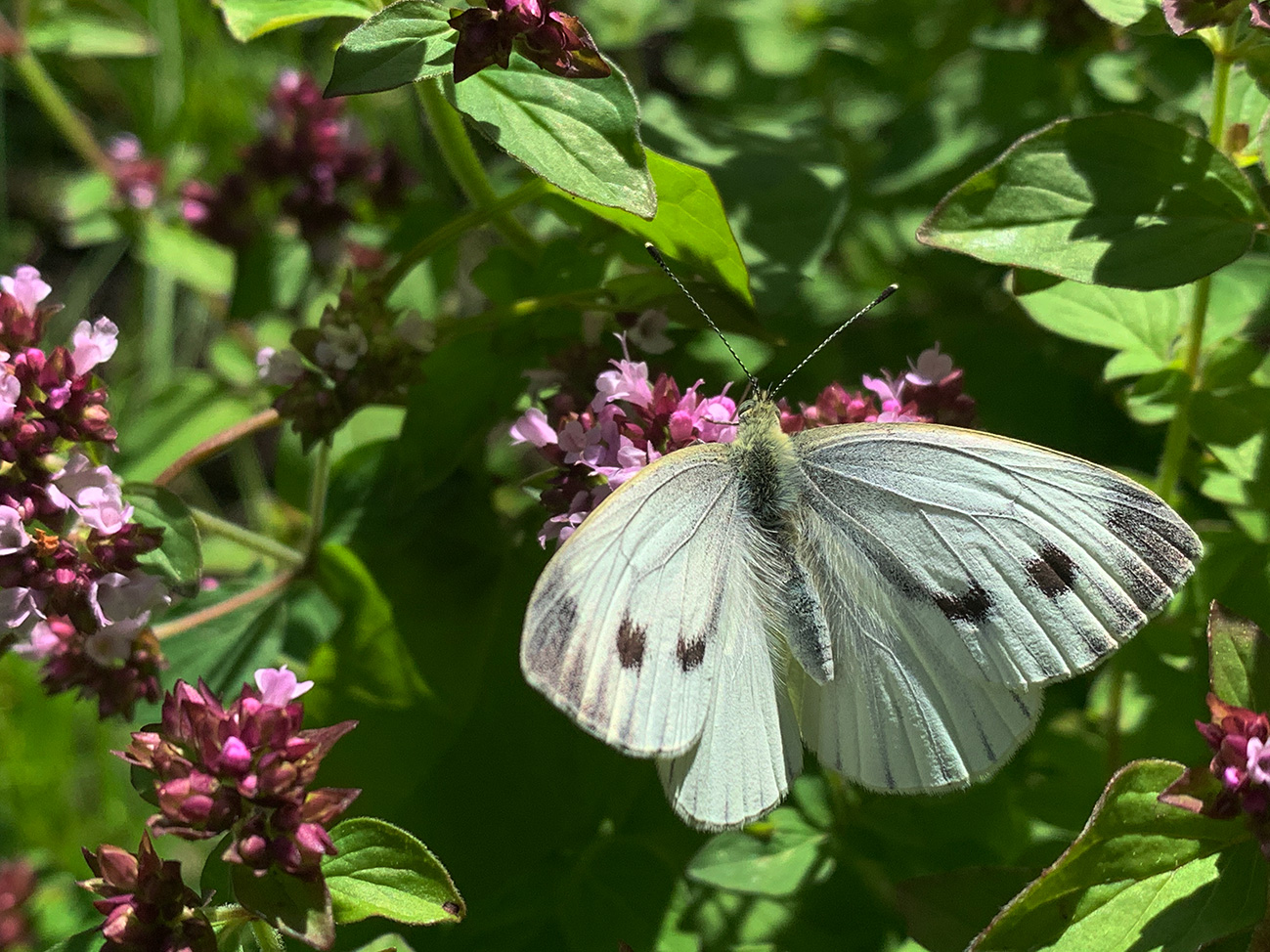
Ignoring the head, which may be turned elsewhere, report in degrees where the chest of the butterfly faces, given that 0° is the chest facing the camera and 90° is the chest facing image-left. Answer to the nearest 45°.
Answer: approximately 180°

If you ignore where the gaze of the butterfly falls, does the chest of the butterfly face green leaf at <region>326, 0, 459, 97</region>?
no

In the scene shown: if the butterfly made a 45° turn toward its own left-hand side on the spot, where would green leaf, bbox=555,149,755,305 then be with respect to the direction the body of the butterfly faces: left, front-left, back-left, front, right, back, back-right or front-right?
front

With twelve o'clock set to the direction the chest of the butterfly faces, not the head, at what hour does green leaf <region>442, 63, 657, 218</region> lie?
The green leaf is roughly at 10 o'clock from the butterfly.

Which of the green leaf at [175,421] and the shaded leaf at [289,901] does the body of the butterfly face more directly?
the green leaf

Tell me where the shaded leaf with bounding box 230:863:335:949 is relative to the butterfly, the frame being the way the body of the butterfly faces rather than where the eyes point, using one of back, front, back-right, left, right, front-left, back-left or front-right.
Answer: back-left

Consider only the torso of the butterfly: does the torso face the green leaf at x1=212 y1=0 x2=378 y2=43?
no
